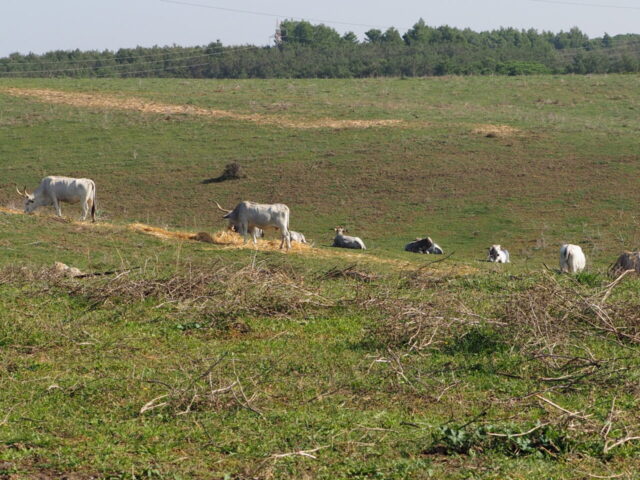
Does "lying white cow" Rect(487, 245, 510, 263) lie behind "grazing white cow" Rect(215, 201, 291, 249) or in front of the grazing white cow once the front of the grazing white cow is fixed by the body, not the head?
behind

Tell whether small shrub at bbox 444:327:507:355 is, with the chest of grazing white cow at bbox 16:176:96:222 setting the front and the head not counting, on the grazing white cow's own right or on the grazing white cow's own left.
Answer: on the grazing white cow's own left

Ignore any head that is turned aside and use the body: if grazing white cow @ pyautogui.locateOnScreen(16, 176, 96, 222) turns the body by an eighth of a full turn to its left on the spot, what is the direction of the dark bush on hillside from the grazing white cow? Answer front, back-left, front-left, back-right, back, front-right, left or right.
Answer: back

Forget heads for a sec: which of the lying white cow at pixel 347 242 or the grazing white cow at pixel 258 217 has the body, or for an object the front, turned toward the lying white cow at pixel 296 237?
the lying white cow at pixel 347 242

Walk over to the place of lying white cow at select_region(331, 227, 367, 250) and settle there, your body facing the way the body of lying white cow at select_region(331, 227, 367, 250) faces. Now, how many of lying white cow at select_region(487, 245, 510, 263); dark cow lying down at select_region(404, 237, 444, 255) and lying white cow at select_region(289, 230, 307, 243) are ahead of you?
1

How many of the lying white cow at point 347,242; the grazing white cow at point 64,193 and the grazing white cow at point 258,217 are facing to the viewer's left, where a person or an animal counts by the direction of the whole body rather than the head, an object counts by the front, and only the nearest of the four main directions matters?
3

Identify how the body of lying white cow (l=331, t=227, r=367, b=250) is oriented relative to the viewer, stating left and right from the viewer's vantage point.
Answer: facing to the left of the viewer

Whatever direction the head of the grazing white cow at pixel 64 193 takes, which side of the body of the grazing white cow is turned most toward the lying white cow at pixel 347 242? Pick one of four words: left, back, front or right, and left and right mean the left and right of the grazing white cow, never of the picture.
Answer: back

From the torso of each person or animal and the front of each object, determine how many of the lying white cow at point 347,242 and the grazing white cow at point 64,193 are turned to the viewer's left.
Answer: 2

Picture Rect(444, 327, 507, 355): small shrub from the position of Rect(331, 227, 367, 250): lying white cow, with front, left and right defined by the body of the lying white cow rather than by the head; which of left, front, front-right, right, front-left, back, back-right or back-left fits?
left

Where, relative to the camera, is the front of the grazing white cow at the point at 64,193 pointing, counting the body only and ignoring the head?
to the viewer's left

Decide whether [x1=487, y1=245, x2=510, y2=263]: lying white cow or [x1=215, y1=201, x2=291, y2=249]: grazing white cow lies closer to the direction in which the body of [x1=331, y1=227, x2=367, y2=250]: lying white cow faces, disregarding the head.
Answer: the grazing white cow

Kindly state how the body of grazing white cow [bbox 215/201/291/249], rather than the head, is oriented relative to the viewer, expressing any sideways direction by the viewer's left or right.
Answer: facing to the left of the viewer
